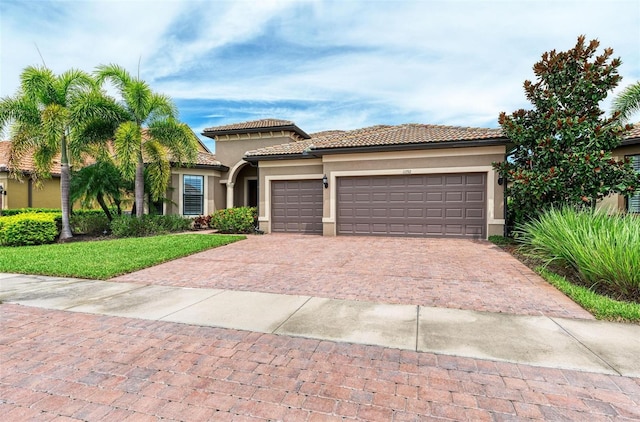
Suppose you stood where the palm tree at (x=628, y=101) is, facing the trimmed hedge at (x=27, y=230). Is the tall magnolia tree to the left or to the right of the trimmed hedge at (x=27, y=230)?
left

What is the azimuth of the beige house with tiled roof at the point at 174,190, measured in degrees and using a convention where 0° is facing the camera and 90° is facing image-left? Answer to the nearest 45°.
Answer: approximately 0°

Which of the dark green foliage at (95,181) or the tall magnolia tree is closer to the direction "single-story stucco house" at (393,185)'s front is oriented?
the tall magnolia tree

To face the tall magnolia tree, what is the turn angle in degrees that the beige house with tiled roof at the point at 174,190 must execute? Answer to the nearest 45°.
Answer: approximately 45° to its left

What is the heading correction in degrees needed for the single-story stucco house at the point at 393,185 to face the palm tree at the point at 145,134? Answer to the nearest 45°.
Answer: approximately 90° to its right

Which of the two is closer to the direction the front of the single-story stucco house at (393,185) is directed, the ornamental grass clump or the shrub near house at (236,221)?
the ornamental grass clump

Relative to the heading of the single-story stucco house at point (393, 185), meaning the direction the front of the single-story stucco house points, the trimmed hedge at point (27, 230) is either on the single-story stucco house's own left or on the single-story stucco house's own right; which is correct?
on the single-story stucco house's own right
